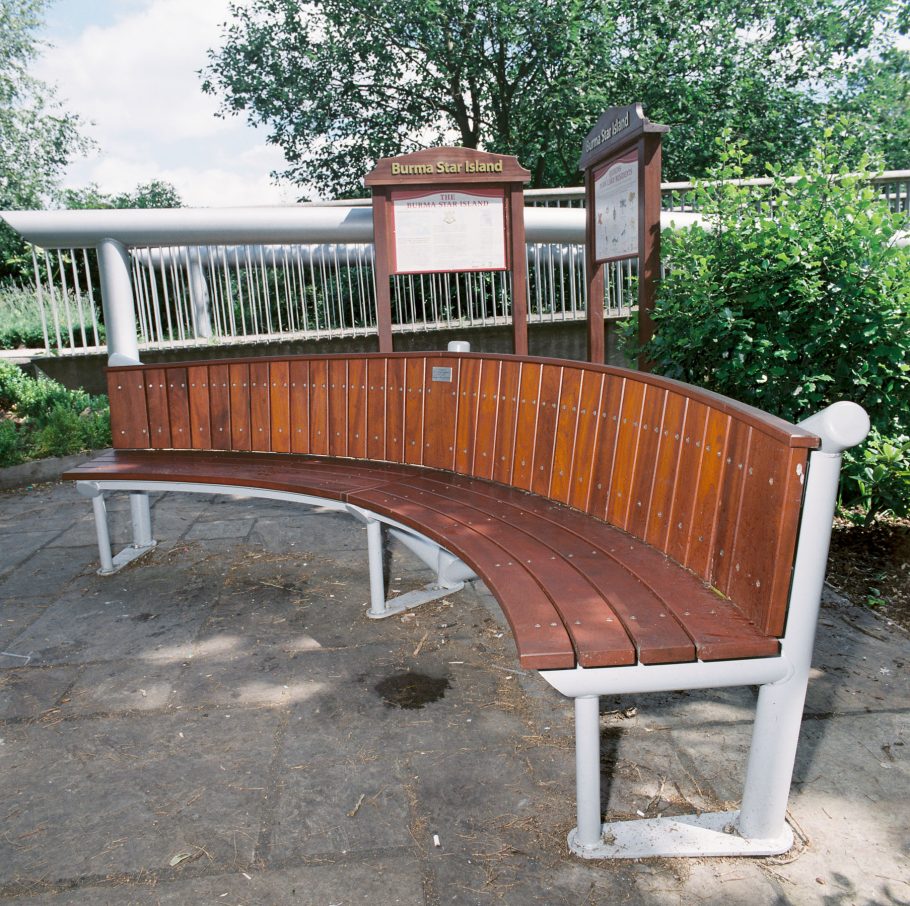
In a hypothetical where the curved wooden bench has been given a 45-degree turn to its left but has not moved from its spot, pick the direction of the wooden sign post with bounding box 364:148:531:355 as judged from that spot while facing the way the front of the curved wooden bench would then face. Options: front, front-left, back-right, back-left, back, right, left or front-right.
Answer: back

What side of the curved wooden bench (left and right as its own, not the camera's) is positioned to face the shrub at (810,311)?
back

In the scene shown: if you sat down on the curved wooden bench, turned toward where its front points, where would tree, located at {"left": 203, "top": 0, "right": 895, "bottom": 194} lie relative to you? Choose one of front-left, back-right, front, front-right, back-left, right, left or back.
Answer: back-right

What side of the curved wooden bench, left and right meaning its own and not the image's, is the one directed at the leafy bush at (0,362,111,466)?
right

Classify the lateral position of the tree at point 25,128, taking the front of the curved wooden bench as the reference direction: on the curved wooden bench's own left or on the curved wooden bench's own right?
on the curved wooden bench's own right

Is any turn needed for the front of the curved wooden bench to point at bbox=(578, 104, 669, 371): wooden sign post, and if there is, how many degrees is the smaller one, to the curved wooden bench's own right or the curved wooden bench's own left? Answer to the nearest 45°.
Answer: approximately 135° to the curved wooden bench's own right

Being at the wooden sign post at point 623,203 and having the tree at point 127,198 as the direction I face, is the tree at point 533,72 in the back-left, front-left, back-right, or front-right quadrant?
front-right

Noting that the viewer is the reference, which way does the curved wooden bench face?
facing the viewer and to the left of the viewer
